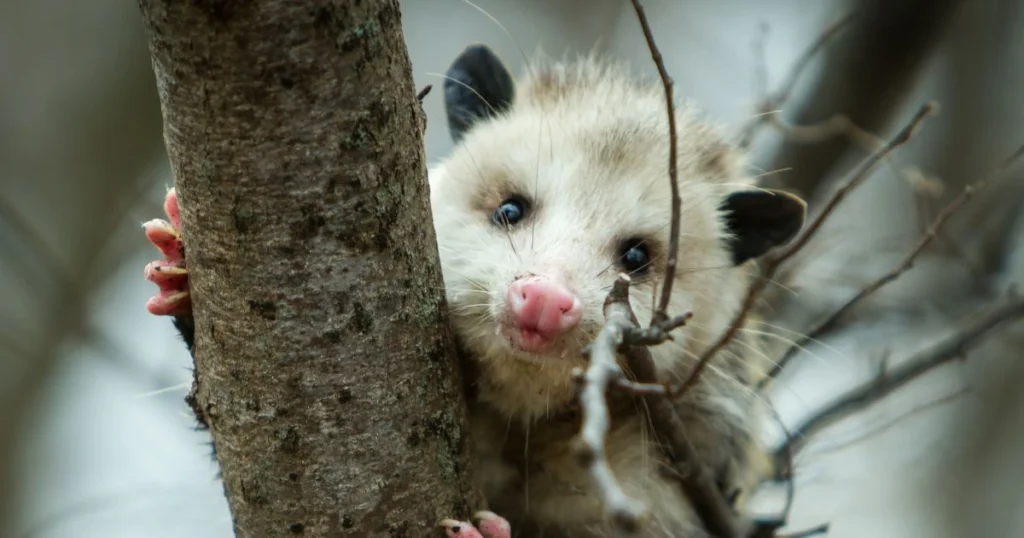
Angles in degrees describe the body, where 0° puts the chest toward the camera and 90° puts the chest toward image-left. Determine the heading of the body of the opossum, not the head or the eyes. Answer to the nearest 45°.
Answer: approximately 0°

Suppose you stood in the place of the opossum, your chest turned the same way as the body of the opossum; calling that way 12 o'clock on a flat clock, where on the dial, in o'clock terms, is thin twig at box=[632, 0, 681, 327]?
The thin twig is roughly at 12 o'clock from the opossum.

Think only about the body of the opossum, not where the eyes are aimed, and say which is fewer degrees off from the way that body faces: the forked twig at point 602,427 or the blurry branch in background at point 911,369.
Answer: the forked twig

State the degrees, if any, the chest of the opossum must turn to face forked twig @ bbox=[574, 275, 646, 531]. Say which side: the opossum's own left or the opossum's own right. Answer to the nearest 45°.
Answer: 0° — it already faces it

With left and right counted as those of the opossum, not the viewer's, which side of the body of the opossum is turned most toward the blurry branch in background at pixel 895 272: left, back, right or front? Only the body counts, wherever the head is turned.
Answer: left

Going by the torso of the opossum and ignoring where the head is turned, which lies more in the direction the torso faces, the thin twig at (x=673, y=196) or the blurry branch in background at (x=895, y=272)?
the thin twig

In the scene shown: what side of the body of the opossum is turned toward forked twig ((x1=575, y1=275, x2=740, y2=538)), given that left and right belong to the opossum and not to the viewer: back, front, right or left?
front
